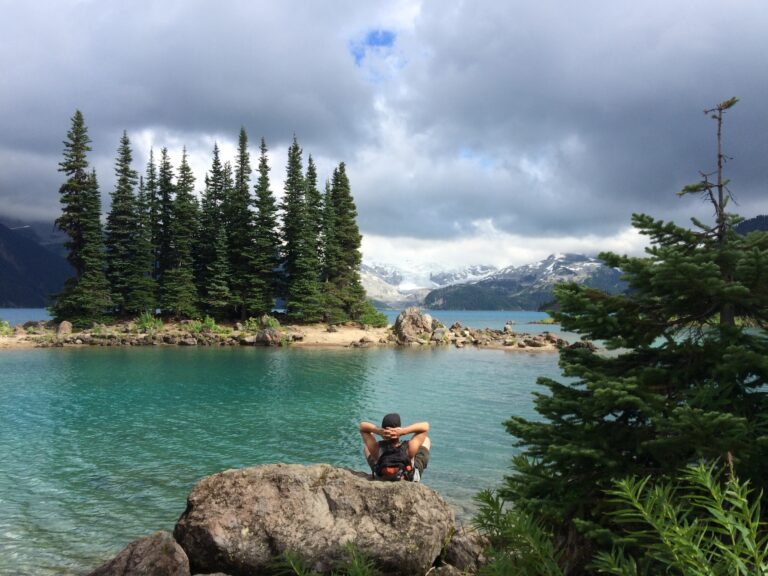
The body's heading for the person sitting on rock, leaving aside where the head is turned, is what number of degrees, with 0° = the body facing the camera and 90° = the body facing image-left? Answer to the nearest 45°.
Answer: approximately 180°

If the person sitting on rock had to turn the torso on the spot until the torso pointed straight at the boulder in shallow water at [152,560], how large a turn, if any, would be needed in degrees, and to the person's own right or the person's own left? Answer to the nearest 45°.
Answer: approximately 135° to the person's own left

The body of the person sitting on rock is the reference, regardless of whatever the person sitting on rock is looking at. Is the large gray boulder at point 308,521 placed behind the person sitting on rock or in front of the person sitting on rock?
behind

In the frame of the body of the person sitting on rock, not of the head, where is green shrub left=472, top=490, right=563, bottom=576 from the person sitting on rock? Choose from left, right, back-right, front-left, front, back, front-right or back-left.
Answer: back

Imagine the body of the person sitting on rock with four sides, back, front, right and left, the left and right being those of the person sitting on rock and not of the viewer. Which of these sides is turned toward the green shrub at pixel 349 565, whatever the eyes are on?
back

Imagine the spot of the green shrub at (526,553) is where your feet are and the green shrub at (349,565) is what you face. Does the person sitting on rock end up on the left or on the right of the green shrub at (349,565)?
right

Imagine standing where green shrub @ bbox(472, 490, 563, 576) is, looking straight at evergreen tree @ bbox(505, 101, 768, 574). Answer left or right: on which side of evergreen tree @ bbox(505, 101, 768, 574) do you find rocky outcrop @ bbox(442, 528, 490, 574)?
left
